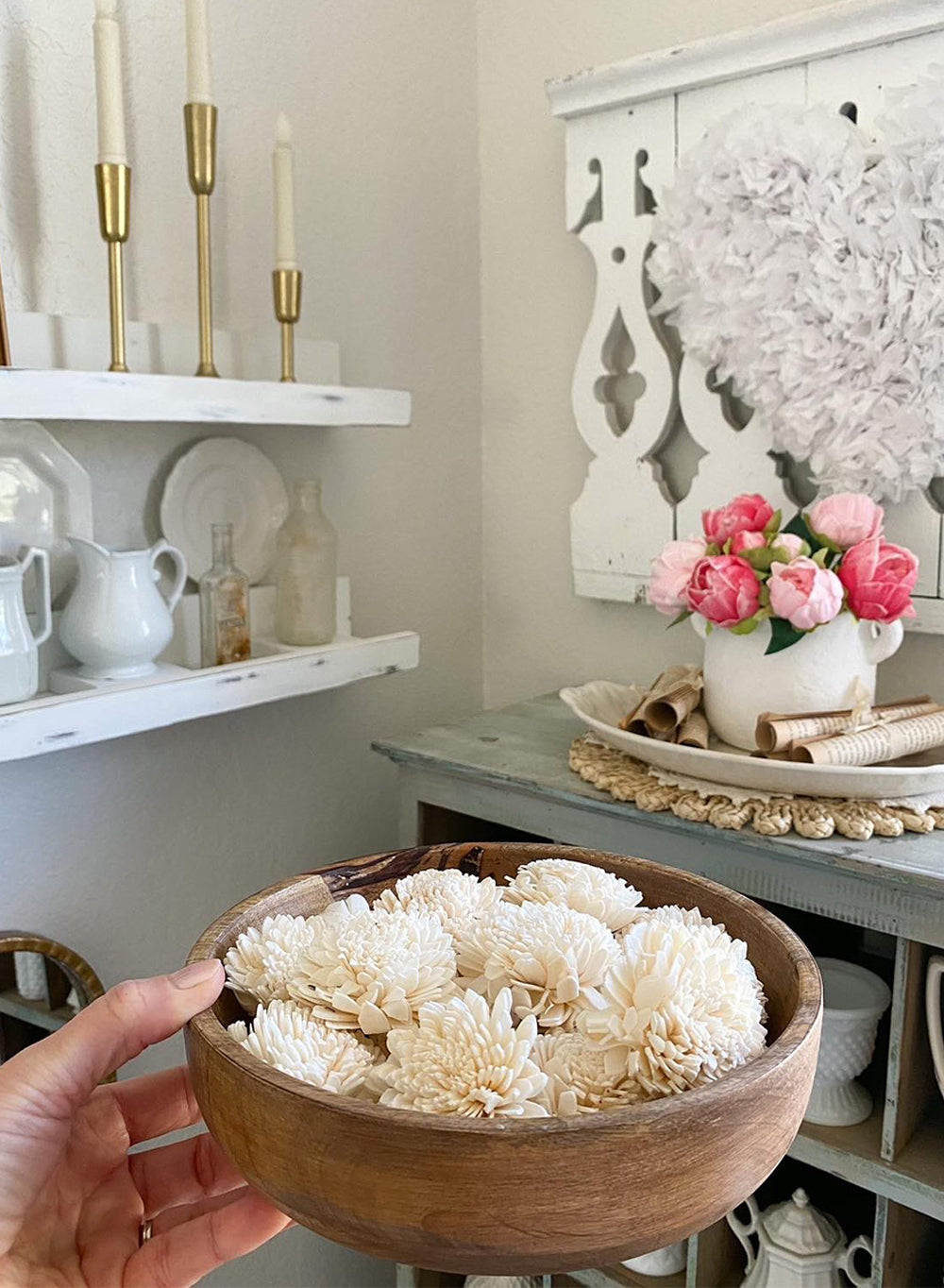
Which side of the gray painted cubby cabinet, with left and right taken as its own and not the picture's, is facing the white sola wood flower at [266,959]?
front

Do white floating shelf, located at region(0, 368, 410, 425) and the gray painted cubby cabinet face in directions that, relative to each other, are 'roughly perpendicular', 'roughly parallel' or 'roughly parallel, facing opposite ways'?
roughly perpendicular

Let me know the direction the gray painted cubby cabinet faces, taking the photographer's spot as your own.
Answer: facing the viewer and to the left of the viewer

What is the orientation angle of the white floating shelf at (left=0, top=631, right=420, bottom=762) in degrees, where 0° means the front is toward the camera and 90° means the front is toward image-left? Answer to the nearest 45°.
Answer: approximately 315°

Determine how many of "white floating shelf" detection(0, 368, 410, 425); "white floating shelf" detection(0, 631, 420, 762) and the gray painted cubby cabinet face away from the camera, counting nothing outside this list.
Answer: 0

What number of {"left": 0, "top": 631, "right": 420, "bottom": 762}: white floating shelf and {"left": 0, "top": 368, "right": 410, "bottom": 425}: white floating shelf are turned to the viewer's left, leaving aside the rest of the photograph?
0

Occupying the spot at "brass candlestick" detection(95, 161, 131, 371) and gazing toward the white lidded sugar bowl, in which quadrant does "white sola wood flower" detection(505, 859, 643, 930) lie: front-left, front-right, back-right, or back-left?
front-right

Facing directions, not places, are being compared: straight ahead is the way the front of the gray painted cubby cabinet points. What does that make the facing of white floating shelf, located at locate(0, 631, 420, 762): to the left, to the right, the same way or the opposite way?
to the left

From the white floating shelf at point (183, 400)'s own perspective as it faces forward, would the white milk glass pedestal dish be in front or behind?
in front

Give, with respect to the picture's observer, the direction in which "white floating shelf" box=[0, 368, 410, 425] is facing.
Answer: facing the viewer and to the right of the viewer

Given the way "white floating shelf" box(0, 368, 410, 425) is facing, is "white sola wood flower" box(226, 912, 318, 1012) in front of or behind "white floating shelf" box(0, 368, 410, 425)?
in front

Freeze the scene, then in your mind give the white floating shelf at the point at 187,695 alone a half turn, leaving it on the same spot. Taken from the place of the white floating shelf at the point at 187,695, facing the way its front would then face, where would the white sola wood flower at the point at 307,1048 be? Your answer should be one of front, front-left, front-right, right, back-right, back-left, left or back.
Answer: back-left
